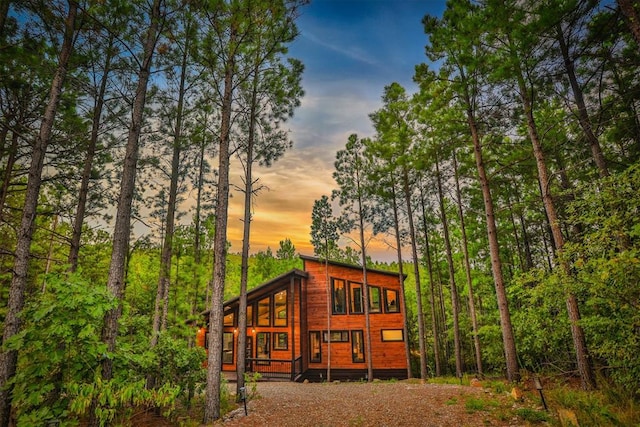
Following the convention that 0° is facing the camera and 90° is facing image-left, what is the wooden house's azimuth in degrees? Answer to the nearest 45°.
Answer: approximately 45°
